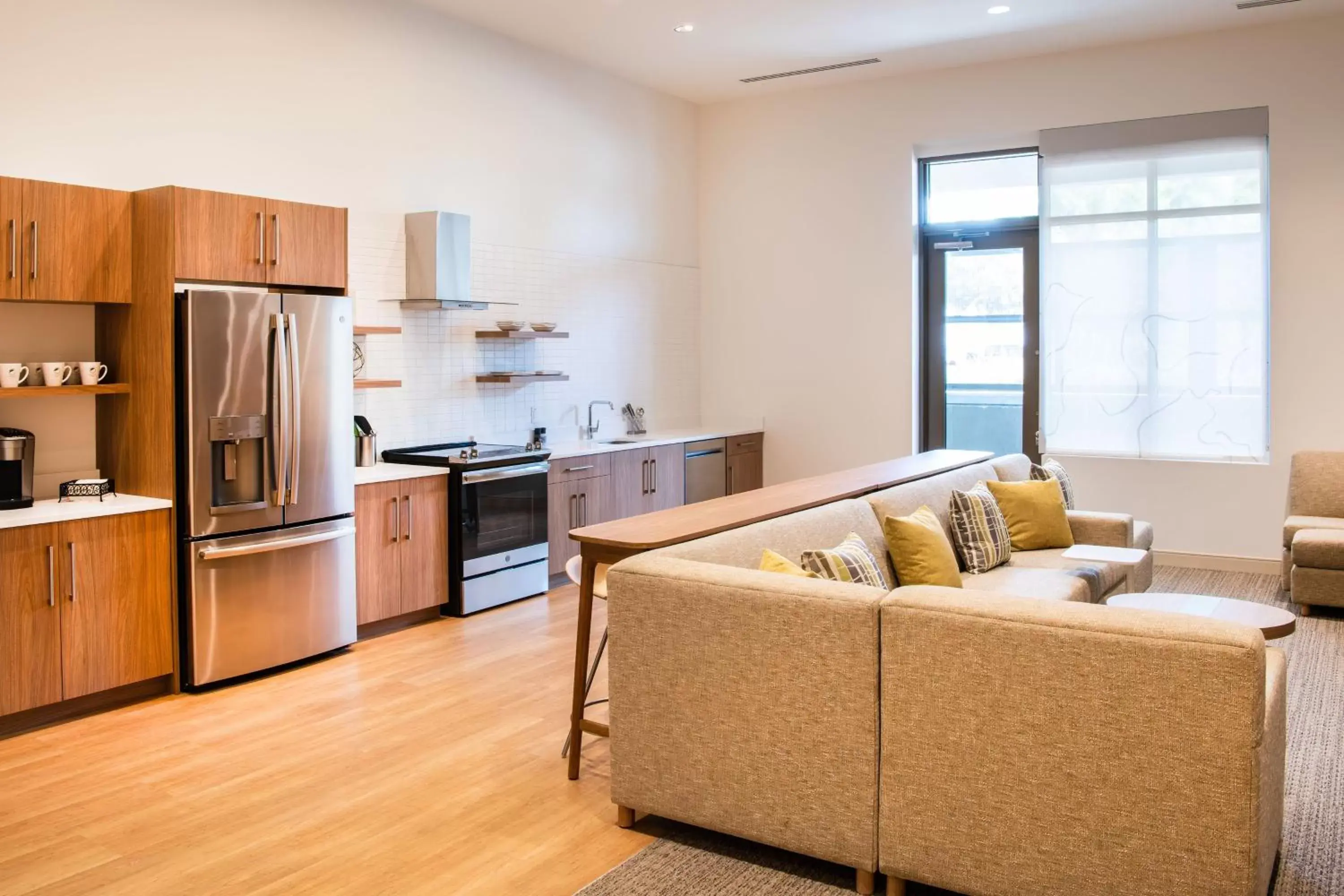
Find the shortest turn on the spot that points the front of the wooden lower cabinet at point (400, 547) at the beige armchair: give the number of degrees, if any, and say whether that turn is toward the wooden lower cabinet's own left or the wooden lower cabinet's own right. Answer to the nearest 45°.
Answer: approximately 45° to the wooden lower cabinet's own left

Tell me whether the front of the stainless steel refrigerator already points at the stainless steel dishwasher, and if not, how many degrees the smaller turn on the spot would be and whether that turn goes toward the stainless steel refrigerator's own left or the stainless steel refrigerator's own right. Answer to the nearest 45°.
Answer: approximately 90° to the stainless steel refrigerator's own left

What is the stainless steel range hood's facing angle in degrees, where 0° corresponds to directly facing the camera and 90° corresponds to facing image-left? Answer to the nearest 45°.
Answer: approximately 315°

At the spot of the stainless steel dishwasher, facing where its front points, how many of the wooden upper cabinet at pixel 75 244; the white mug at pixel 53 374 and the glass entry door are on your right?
2

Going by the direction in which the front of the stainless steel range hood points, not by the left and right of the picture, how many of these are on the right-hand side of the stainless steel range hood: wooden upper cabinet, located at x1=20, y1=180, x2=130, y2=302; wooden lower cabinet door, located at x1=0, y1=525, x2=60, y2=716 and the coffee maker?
3

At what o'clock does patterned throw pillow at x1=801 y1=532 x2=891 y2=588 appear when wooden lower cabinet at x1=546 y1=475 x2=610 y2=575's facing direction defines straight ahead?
The patterned throw pillow is roughly at 1 o'clock from the wooden lower cabinet.

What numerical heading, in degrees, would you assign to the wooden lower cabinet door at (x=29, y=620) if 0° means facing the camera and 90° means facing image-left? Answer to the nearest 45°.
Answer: approximately 315°

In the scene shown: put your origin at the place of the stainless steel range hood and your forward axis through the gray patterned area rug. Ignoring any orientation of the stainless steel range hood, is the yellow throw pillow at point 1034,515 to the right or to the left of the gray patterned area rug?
left

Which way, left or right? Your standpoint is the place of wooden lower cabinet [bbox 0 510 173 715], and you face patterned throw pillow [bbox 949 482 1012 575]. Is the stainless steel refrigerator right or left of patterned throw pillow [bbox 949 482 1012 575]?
left
